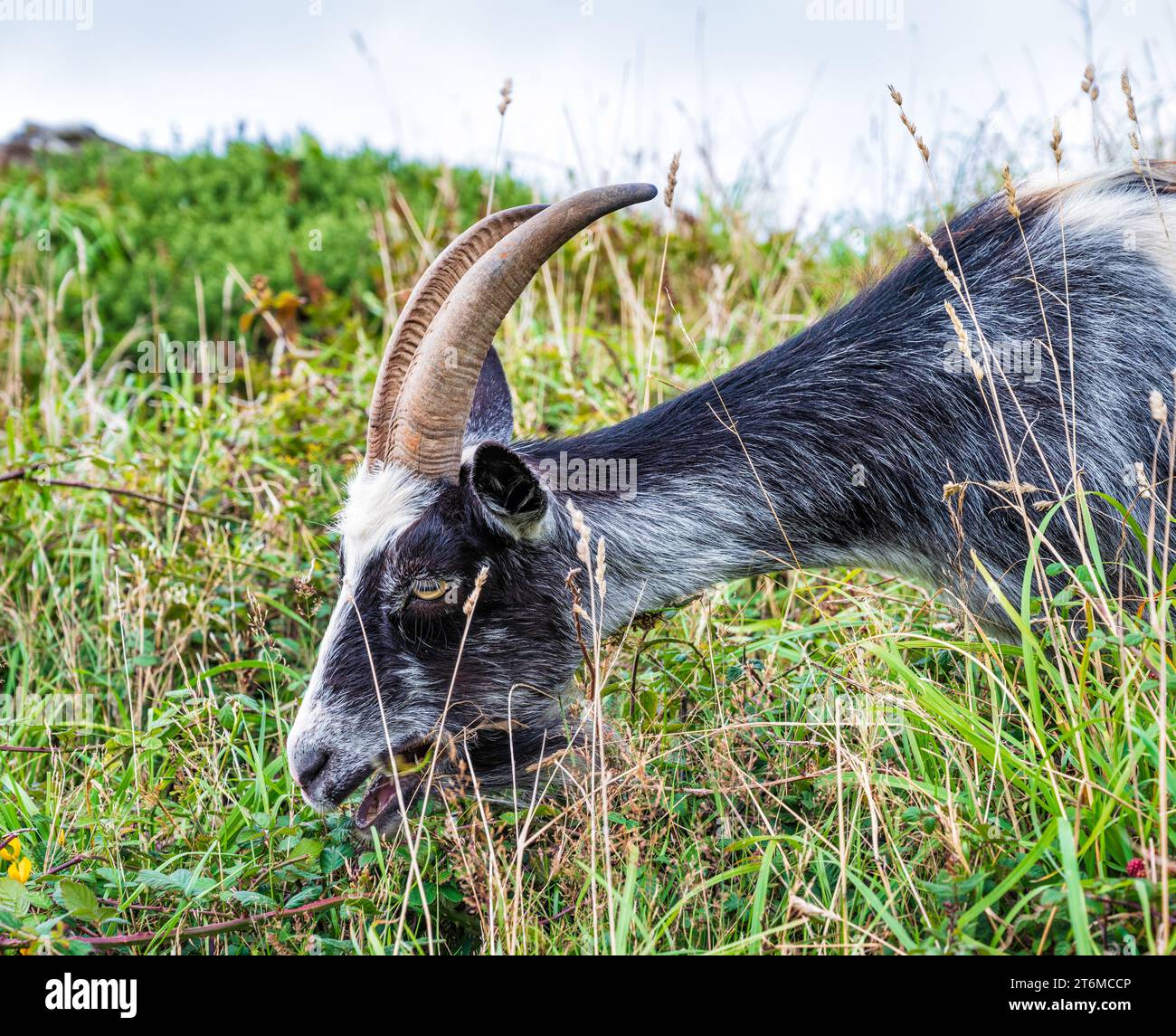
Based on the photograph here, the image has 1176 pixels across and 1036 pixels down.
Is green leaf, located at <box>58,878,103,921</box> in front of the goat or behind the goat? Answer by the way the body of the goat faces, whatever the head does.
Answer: in front

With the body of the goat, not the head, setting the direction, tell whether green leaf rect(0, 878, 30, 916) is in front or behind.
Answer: in front

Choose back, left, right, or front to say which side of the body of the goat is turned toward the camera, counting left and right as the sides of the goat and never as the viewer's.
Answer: left
